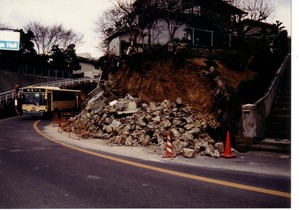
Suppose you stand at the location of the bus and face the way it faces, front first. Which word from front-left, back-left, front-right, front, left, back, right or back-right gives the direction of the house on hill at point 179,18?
back-left

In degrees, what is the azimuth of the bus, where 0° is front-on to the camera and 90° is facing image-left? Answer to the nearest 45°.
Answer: approximately 45°

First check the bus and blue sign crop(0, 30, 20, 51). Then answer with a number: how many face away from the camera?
0

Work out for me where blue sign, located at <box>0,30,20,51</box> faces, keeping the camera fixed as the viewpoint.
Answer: facing the viewer
